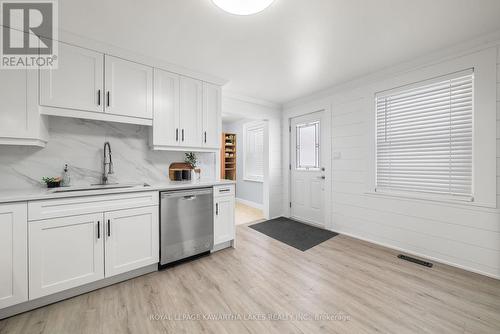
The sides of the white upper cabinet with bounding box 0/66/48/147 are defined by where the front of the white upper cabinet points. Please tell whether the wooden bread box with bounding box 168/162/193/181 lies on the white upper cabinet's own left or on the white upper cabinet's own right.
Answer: on the white upper cabinet's own left

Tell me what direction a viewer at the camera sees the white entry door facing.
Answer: facing the viewer and to the left of the viewer

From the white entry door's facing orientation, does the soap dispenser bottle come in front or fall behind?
in front

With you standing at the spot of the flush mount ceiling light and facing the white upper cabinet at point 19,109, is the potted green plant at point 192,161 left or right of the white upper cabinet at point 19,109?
right

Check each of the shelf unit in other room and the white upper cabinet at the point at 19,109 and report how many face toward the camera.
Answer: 2

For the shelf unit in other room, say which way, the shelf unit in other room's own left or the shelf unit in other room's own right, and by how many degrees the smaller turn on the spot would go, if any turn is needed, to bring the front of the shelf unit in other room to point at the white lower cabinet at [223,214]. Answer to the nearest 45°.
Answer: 0° — it already faces it

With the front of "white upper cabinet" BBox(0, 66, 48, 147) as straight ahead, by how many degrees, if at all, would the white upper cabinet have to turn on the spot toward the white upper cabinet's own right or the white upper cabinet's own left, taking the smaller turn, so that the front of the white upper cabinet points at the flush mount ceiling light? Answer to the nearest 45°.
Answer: approximately 45° to the white upper cabinet's own left
